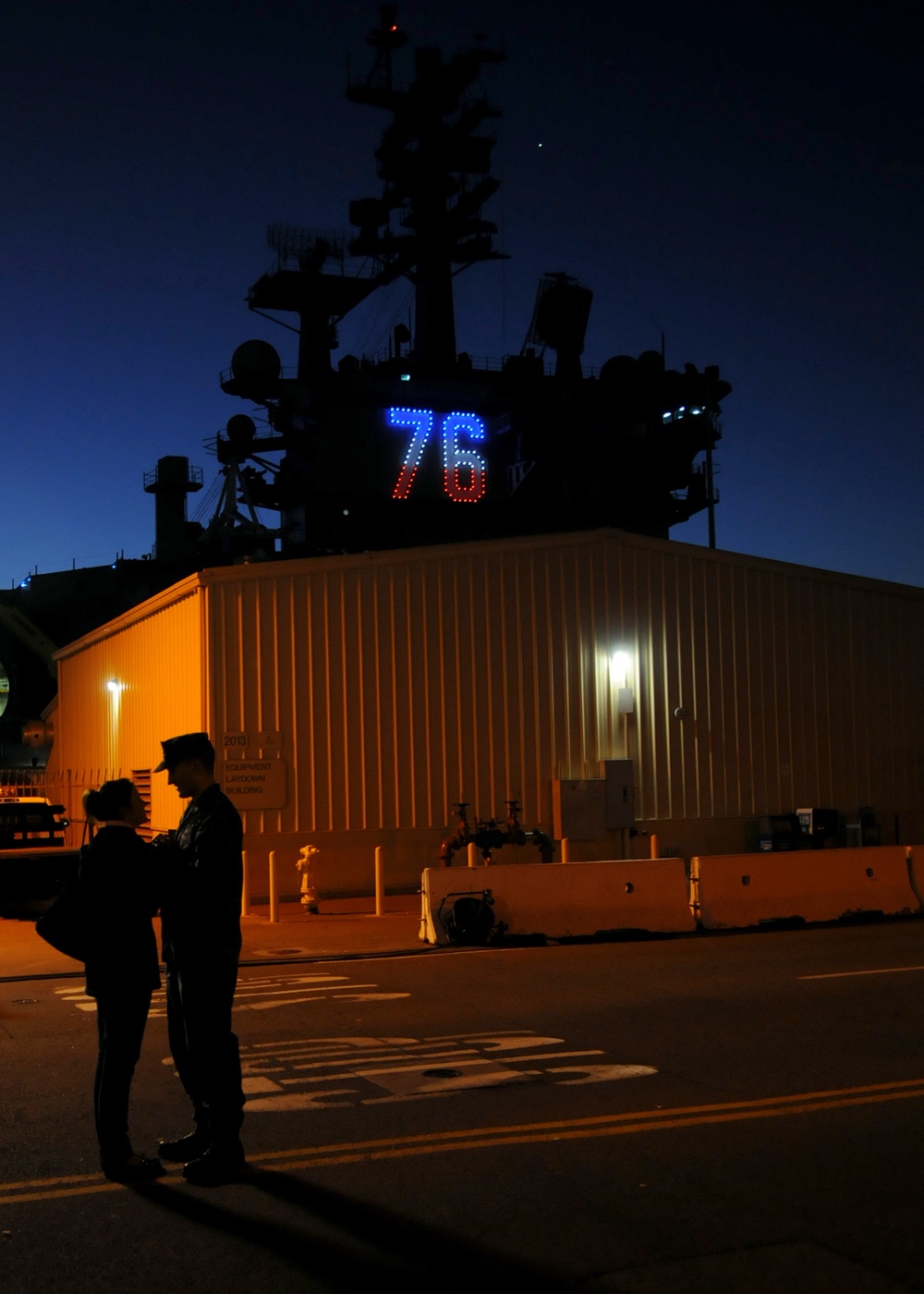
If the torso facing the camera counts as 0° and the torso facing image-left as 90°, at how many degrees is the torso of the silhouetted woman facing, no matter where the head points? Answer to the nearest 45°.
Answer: approximately 270°

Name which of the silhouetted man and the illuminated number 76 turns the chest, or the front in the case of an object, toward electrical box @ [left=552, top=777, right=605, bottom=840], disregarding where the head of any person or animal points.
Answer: the illuminated number 76

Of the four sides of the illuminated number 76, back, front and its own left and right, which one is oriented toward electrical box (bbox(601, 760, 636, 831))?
front

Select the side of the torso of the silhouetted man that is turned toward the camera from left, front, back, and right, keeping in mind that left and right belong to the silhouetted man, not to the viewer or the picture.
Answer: left

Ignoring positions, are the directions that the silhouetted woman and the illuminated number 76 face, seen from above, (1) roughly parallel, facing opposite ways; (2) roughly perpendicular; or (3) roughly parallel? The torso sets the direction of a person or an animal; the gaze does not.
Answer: roughly perpendicular

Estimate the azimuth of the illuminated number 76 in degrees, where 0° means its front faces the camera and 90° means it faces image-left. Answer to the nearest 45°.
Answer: approximately 0°

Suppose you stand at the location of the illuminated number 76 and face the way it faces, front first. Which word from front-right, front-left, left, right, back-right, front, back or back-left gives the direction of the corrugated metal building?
front

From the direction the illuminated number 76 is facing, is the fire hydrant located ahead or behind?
ahead

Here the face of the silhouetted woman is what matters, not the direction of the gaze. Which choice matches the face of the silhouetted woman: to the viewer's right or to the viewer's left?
to the viewer's right

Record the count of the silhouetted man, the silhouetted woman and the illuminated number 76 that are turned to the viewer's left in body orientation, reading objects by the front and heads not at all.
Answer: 1

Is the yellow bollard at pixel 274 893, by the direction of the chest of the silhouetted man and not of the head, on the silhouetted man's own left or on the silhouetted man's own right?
on the silhouetted man's own right

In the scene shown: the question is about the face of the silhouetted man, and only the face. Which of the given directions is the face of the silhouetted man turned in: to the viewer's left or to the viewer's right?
to the viewer's left

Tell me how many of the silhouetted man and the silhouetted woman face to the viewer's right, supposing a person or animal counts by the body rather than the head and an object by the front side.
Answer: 1
